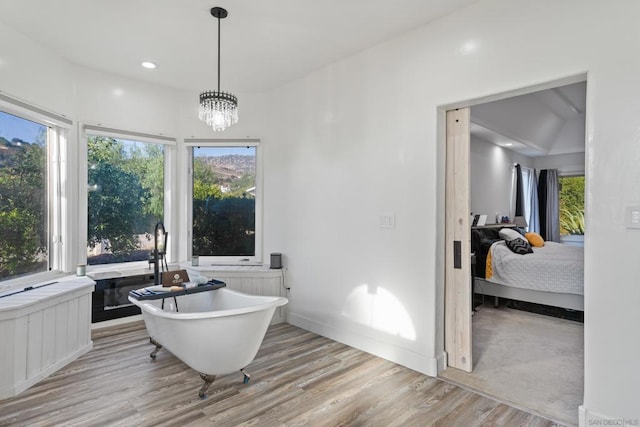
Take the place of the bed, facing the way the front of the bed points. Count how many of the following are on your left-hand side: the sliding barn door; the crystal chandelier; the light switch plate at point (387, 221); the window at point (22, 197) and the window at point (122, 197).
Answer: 0

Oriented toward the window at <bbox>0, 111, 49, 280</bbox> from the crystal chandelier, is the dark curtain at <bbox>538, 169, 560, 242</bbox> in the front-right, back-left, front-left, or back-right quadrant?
back-right

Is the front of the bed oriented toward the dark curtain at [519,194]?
no

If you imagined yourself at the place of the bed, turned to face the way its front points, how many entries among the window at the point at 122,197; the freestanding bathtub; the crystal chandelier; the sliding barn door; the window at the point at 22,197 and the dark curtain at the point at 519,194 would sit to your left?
1

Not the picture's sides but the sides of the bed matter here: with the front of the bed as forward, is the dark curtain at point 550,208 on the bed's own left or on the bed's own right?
on the bed's own left

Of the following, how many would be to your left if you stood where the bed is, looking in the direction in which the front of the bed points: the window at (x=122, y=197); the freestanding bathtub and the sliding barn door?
0

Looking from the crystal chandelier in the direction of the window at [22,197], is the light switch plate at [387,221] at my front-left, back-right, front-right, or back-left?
back-right

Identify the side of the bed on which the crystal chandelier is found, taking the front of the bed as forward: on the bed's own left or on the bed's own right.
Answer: on the bed's own right

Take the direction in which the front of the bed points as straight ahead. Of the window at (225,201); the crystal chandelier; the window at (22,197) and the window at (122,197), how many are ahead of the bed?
0

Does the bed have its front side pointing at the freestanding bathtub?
no

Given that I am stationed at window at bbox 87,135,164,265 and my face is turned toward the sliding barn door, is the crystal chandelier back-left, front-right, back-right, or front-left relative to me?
front-right

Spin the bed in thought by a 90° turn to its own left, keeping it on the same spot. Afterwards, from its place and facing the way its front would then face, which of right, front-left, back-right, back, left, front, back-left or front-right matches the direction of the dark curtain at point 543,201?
front

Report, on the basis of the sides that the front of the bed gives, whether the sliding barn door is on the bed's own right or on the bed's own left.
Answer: on the bed's own right

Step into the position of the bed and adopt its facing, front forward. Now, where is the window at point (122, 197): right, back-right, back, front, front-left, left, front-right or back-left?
back-right

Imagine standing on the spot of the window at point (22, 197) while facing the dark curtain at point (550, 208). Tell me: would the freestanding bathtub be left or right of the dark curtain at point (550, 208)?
right

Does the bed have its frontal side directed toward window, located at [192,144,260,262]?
no

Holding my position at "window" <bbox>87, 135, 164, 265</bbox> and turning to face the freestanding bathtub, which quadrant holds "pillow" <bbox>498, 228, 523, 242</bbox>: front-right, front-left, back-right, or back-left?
front-left

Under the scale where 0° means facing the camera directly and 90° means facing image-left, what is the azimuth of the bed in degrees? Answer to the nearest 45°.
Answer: approximately 270°
